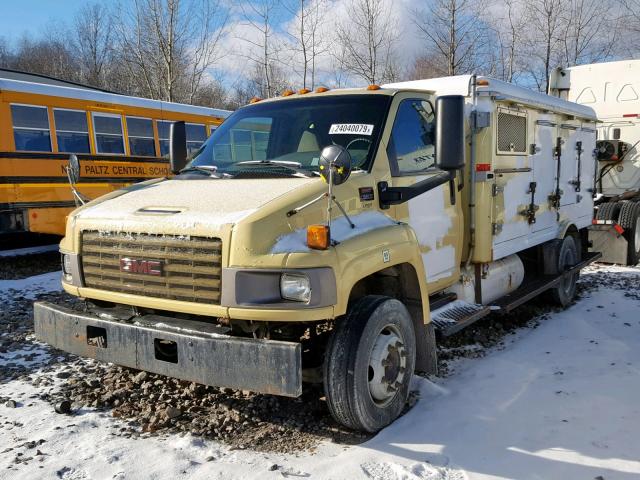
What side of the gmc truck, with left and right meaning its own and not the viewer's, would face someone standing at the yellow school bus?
right

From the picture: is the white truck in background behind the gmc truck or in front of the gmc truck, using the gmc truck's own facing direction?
behind
